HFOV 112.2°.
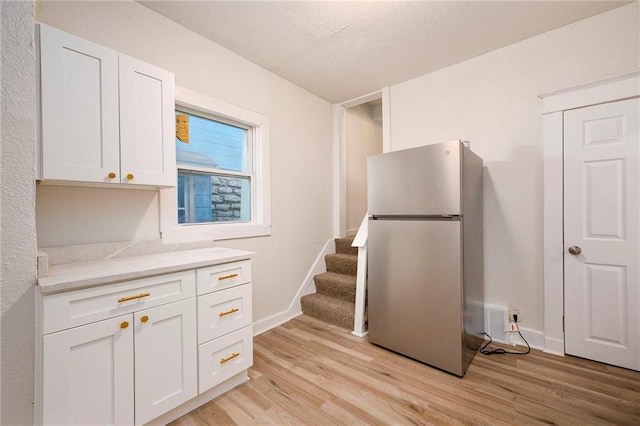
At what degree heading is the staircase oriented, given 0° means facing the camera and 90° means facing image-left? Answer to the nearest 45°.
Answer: approximately 45°

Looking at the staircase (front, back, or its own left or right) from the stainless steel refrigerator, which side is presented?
left

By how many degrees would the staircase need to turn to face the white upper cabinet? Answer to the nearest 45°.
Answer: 0° — it already faces it

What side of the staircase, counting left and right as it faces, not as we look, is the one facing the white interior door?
left

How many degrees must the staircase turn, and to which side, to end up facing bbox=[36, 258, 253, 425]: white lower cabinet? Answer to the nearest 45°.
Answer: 0° — it already faces it
